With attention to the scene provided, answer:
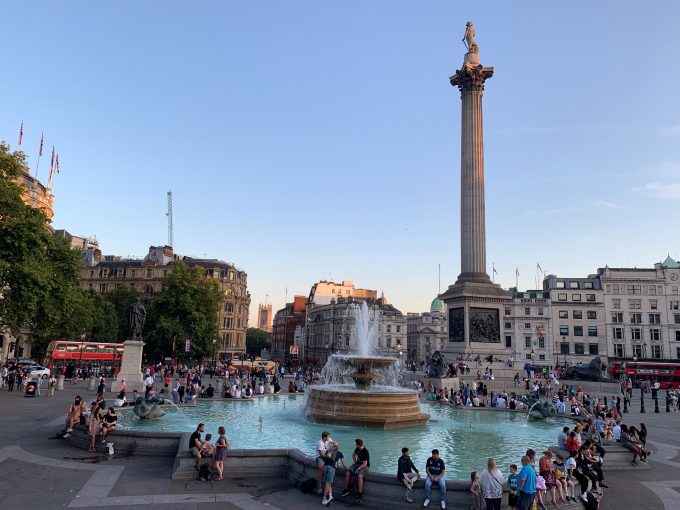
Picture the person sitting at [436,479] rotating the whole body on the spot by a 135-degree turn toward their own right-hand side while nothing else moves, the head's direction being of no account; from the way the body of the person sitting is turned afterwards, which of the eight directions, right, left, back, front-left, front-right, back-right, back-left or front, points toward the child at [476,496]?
back-right

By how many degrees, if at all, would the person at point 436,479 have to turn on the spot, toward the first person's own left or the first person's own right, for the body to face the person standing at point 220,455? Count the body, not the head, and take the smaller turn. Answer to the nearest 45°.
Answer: approximately 90° to the first person's own right

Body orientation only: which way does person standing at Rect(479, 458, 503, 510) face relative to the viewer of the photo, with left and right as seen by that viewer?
facing away from the viewer

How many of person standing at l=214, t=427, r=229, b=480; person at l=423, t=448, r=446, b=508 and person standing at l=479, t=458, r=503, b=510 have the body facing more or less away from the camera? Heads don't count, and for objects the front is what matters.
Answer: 1

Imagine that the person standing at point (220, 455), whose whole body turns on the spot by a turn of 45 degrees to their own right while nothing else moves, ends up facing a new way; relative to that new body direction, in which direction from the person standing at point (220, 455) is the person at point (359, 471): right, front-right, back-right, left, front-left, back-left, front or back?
back

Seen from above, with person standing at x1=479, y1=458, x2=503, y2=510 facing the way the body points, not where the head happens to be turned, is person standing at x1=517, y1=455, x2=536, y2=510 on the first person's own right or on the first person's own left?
on the first person's own right

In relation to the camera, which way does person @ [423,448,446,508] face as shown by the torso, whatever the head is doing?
toward the camera

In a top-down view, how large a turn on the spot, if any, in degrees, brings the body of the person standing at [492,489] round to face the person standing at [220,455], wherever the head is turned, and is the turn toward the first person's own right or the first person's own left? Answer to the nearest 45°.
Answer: approximately 90° to the first person's own left

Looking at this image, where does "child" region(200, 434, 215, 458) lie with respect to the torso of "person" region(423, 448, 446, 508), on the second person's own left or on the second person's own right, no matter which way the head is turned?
on the second person's own right

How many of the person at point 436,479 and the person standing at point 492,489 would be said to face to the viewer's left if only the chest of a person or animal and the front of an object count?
0
